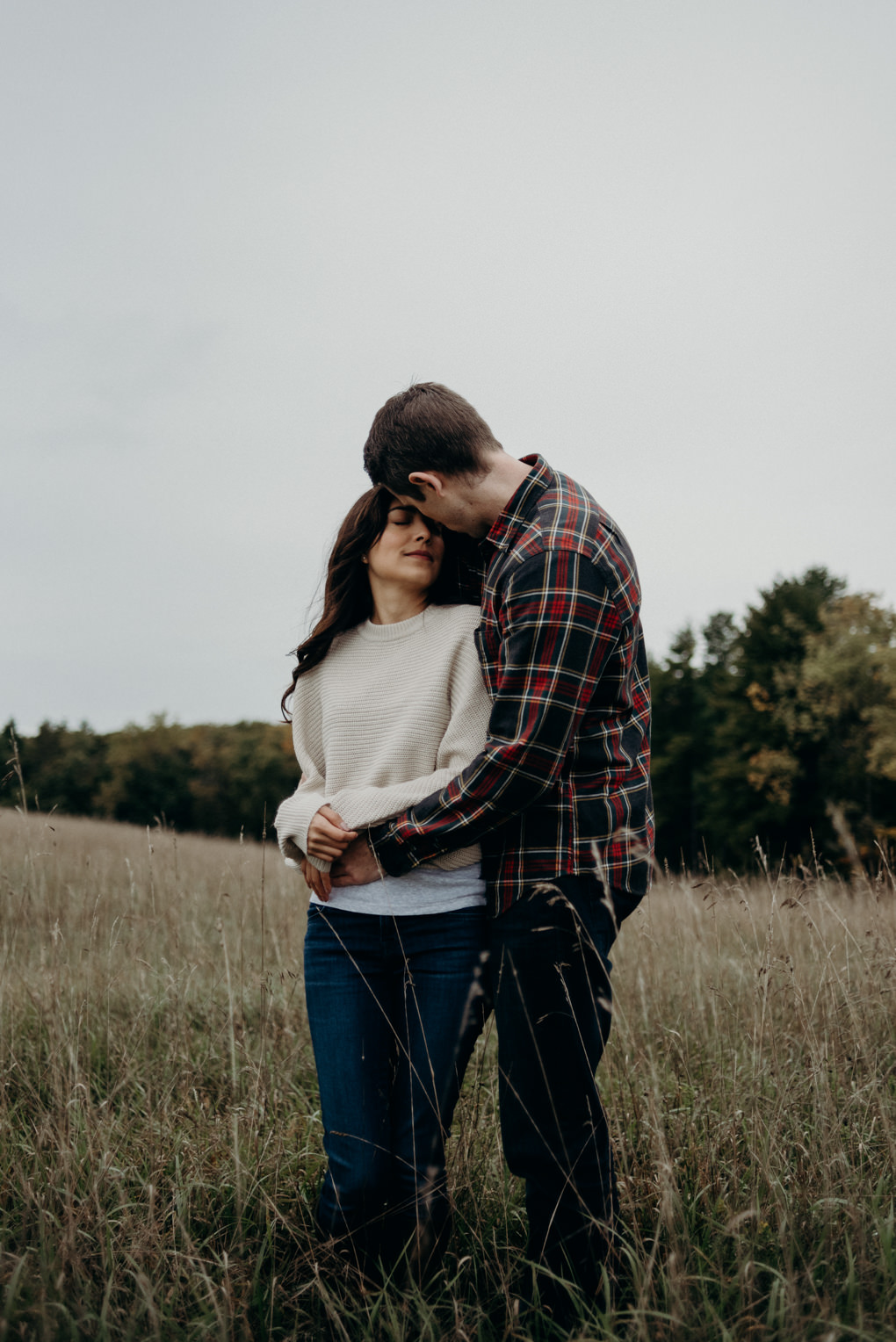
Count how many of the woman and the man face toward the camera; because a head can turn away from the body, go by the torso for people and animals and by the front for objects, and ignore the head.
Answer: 1

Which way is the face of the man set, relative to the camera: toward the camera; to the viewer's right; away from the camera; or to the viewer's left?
to the viewer's left

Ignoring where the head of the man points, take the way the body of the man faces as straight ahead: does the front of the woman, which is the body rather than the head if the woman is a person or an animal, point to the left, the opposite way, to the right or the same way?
to the left

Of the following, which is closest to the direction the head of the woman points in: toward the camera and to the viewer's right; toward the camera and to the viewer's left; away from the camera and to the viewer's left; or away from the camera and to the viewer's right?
toward the camera and to the viewer's right

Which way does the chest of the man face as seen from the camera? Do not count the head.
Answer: to the viewer's left

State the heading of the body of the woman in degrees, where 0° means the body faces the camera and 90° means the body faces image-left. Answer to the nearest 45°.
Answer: approximately 0°
